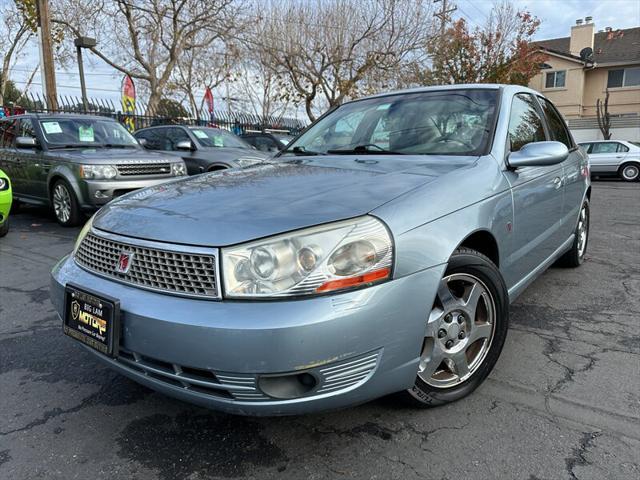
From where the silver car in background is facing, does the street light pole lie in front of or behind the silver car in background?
in front

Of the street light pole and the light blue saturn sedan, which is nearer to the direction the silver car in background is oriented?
the street light pole

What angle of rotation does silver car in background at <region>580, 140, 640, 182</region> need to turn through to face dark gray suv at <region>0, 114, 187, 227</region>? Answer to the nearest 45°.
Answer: approximately 45° to its left

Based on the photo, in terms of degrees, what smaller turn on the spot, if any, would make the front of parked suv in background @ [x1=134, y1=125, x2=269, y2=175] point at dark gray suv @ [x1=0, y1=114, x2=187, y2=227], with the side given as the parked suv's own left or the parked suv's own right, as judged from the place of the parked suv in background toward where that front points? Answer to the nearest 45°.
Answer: approximately 90° to the parked suv's own right

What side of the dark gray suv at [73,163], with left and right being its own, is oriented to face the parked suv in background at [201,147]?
left

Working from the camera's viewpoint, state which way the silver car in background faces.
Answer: facing to the left of the viewer

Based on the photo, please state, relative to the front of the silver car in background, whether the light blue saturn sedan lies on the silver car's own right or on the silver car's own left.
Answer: on the silver car's own left

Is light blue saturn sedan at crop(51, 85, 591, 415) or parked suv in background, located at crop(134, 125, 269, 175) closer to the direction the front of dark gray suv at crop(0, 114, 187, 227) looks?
the light blue saturn sedan

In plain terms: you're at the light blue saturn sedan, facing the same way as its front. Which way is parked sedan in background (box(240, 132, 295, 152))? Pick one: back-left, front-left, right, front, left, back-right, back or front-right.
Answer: back-right

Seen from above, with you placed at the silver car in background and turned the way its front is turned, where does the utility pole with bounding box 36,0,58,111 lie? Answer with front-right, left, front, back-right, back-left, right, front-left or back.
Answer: front-left

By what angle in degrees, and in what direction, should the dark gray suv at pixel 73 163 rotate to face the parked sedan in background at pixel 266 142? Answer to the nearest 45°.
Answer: approximately 90° to its left

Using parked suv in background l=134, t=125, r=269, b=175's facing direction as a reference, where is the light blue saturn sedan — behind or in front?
in front
